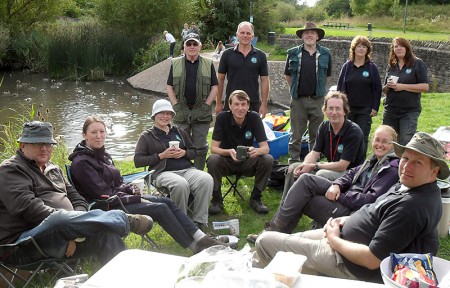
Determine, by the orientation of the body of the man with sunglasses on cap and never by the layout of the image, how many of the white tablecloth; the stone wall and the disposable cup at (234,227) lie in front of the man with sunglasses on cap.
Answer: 2

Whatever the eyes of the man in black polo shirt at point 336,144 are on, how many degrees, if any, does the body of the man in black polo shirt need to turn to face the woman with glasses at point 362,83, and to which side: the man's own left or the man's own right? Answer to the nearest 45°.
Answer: approximately 135° to the man's own right

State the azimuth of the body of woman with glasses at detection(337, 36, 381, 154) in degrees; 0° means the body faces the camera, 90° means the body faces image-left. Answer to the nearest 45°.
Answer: approximately 0°

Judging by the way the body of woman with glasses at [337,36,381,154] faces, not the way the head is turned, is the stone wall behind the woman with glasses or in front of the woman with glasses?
behind

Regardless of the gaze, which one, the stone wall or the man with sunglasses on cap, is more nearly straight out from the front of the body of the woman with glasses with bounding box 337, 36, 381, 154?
the man with sunglasses on cap

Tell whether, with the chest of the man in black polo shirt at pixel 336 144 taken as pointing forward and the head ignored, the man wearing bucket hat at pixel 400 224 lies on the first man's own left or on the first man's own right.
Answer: on the first man's own left

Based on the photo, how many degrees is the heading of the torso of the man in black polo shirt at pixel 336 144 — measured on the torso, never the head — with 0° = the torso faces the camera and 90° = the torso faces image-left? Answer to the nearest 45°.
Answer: approximately 45°

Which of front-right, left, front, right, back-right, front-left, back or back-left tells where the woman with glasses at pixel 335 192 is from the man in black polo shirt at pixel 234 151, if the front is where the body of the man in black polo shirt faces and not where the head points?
front-left

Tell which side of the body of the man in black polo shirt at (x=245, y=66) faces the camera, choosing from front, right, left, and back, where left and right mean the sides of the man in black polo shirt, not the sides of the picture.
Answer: front
